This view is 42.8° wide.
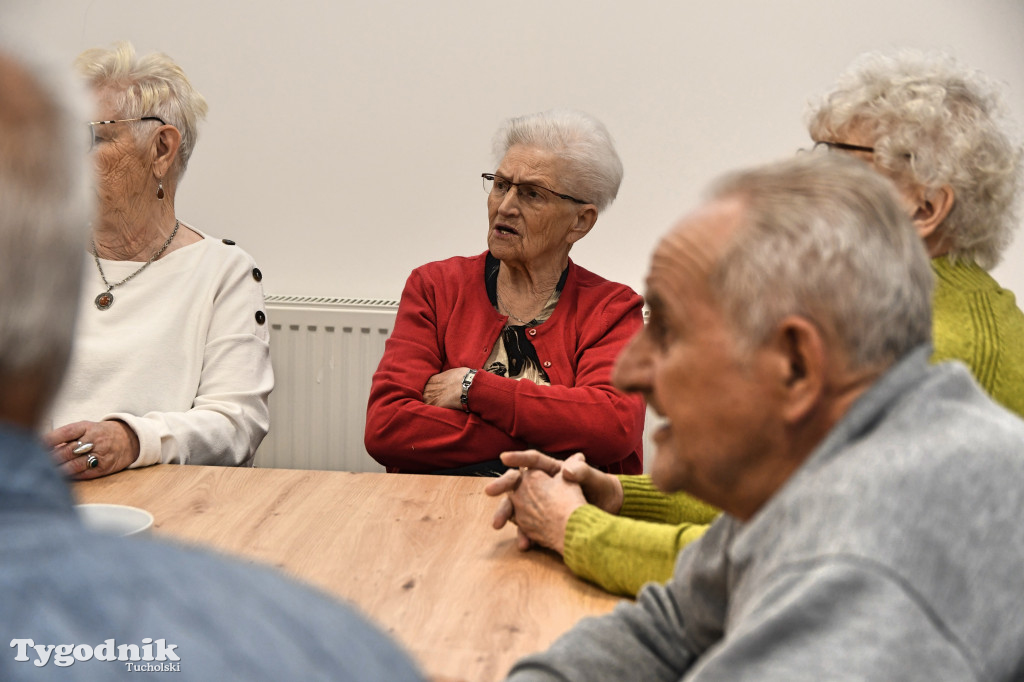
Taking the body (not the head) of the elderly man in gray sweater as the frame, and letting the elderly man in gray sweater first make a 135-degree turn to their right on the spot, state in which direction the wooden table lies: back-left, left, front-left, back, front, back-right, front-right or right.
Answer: left

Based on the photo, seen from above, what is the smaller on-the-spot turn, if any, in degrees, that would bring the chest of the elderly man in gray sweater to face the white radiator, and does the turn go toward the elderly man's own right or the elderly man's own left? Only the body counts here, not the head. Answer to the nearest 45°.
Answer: approximately 45° to the elderly man's own right

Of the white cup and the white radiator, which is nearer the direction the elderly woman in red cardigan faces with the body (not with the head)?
the white cup

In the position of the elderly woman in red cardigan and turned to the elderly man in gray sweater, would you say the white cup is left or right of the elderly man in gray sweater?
right

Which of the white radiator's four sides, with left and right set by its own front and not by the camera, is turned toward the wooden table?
front

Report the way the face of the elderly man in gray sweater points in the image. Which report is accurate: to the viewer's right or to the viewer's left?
to the viewer's left

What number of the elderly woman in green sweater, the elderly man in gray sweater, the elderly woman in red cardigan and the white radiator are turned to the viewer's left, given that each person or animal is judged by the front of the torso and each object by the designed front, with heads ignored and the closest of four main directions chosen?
2

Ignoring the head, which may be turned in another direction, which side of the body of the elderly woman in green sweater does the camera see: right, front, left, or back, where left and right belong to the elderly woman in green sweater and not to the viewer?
left

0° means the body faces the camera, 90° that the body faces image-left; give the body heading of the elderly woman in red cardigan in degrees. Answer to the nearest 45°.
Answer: approximately 0°
